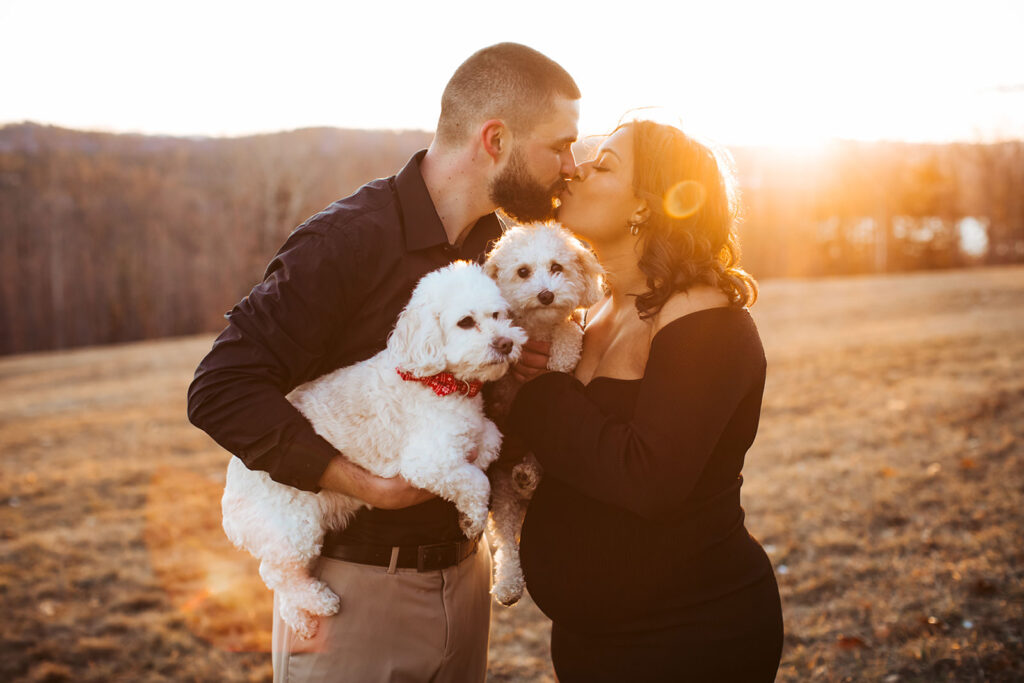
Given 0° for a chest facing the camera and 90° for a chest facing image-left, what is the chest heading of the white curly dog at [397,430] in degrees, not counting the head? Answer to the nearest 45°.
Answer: approximately 315°

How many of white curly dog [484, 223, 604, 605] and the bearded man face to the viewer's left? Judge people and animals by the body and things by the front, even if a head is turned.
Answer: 0

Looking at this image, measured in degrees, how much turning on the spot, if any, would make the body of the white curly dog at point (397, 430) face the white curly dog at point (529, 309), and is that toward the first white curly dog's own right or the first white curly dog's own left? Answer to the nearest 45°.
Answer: approximately 90° to the first white curly dog's own left

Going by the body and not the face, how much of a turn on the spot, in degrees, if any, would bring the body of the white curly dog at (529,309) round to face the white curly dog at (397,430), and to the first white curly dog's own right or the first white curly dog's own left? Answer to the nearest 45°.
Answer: approximately 45° to the first white curly dog's own right

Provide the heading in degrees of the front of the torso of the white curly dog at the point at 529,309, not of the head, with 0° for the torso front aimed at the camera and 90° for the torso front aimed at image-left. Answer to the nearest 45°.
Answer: approximately 0°

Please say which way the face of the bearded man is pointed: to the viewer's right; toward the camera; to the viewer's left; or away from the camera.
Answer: to the viewer's right

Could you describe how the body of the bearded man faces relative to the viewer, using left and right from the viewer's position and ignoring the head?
facing the viewer and to the right of the viewer

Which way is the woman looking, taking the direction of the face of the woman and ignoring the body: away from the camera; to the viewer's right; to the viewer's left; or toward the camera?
to the viewer's left
